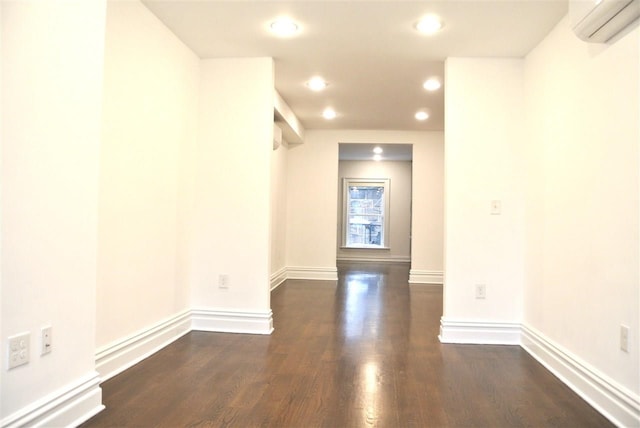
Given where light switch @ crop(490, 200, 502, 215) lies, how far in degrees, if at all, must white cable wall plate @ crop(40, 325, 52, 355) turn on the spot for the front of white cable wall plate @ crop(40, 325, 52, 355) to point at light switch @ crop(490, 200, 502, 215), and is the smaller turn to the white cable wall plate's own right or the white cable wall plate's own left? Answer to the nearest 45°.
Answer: approximately 45° to the white cable wall plate's own left

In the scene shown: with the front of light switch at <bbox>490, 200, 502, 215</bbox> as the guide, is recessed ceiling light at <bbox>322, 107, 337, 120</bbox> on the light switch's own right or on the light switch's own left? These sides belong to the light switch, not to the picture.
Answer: on the light switch's own right

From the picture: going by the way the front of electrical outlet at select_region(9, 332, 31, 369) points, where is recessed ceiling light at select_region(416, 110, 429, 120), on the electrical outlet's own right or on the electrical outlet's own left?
on the electrical outlet's own left

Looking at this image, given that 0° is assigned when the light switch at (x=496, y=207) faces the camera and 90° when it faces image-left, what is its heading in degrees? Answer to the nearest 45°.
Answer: approximately 0°

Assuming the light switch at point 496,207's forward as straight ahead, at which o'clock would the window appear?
The window is roughly at 5 o'clock from the light switch.

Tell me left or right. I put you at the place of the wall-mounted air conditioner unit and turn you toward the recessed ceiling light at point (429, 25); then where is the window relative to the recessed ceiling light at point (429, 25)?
right
